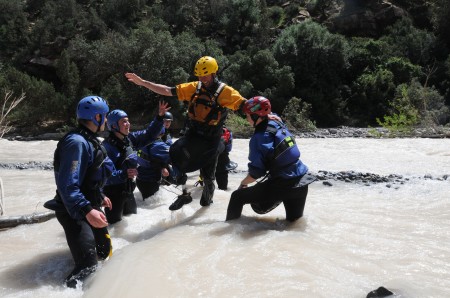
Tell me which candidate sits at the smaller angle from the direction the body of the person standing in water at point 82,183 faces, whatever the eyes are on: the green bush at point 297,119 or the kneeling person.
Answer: the kneeling person

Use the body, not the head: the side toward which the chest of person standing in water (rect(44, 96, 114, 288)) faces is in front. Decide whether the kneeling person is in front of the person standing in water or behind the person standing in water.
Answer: in front

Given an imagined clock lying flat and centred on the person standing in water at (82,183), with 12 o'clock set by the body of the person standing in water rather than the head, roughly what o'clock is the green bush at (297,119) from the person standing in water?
The green bush is roughly at 10 o'clock from the person standing in water.

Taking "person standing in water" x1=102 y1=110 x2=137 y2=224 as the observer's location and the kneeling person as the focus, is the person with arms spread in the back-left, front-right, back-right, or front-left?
front-left

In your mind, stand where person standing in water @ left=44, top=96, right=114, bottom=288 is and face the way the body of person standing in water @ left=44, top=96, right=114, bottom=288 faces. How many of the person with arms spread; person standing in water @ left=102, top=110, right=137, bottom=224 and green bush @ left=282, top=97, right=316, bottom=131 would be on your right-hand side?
0

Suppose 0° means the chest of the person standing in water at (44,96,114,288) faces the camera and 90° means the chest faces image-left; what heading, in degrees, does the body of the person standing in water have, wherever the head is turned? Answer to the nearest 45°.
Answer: approximately 270°

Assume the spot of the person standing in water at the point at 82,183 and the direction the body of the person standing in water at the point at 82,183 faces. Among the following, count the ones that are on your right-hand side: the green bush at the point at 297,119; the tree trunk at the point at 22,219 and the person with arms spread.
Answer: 0

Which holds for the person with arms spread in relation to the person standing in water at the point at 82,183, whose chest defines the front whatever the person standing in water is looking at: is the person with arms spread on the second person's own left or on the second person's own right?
on the second person's own left

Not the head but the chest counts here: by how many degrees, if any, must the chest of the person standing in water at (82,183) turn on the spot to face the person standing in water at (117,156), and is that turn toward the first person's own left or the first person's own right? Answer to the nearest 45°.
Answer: approximately 90° to the first person's own left

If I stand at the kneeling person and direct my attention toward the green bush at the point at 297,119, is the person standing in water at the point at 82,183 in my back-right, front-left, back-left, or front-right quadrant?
back-left

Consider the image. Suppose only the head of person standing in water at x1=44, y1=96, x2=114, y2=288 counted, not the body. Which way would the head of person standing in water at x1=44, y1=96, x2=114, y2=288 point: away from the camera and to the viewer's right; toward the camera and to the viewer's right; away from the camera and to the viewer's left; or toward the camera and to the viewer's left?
away from the camera and to the viewer's right

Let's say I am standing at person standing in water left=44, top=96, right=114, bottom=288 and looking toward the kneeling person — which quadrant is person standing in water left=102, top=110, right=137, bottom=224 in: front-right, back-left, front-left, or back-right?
front-left
